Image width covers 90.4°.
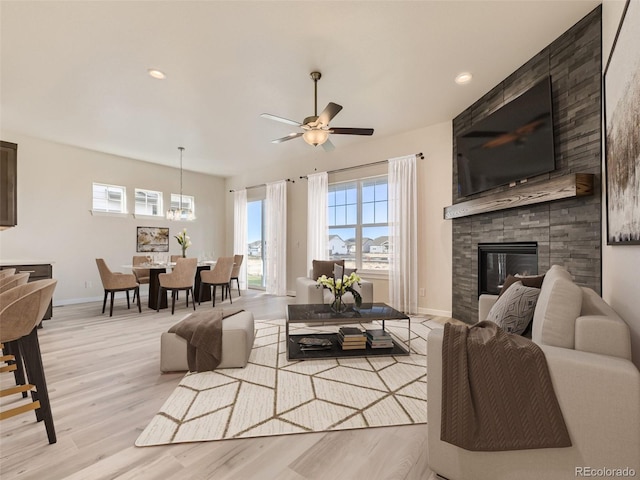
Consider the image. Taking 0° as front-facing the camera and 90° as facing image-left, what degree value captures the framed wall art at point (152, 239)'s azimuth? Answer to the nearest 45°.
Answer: approximately 0°

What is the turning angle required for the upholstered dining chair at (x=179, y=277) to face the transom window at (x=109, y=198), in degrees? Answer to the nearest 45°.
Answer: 0° — it already faces it

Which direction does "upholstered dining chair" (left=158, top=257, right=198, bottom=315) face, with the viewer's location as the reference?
facing away from the viewer and to the left of the viewer

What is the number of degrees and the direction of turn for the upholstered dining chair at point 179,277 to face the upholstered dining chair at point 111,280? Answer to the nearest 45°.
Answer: approximately 45° to its left

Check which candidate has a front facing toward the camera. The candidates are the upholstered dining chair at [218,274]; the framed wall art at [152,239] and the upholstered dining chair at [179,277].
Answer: the framed wall art

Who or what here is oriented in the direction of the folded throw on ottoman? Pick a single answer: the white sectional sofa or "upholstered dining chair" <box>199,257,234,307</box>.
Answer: the white sectional sofa

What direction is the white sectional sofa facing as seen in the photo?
to the viewer's left

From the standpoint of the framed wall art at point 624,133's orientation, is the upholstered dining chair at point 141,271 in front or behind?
in front

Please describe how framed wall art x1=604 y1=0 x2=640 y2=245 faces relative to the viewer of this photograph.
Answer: facing to the left of the viewer

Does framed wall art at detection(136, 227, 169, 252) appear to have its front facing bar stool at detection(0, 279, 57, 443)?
yes

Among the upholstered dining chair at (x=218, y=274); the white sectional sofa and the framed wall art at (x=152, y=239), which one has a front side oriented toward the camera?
the framed wall art

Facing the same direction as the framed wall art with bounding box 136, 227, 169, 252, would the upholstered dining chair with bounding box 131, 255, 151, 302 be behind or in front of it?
in front

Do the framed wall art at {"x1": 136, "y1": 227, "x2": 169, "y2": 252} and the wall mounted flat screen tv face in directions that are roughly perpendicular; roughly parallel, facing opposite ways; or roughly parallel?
roughly perpendicular

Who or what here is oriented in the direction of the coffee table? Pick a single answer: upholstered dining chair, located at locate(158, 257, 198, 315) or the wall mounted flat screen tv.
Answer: the wall mounted flat screen tv

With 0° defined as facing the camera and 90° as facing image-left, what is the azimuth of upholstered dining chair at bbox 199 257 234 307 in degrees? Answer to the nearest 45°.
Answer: approximately 135°

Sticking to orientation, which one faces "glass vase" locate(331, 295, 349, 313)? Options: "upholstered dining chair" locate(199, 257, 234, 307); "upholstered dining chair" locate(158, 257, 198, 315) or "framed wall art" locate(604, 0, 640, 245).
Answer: the framed wall art
